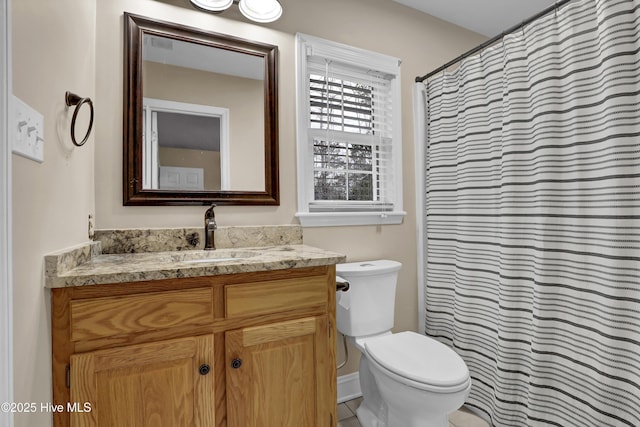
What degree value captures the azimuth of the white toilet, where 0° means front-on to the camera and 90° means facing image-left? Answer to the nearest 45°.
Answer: approximately 315°

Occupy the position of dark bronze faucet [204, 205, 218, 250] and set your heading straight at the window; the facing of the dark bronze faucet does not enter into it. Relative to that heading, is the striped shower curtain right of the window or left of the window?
right

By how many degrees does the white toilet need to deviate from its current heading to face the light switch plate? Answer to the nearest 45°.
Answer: approximately 90° to its right

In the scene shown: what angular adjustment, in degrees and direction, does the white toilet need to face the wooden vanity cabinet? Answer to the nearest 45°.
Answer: approximately 90° to its right

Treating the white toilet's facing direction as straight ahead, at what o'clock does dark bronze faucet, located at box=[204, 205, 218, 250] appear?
The dark bronze faucet is roughly at 4 o'clock from the white toilet.

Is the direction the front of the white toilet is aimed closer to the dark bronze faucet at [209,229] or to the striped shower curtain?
the striped shower curtain
